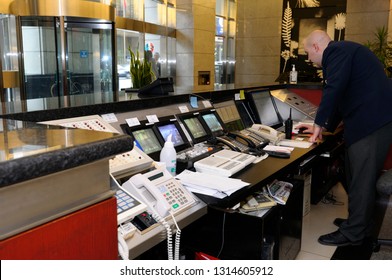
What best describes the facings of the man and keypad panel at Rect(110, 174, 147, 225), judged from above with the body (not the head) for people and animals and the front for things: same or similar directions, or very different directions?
very different directions

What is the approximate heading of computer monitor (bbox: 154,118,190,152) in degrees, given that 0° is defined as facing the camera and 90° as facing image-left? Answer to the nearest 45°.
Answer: approximately 315°

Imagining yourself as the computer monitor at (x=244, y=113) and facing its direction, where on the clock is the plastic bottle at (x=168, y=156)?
The plastic bottle is roughly at 2 o'clock from the computer monitor.

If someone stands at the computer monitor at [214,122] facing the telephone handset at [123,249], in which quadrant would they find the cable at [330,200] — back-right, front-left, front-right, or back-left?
back-left

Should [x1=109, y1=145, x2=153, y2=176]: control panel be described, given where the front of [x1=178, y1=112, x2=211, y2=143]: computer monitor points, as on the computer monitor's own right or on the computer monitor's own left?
on the computer monitor's own right

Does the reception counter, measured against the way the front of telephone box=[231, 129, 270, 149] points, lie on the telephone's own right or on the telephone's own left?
on the telephone's own right

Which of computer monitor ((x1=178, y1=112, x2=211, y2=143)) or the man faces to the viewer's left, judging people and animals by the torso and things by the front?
the man

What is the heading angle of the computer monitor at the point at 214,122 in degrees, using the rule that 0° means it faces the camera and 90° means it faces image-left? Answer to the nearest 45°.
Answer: approximately 315°

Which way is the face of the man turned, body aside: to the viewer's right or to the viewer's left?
to the viewer's left

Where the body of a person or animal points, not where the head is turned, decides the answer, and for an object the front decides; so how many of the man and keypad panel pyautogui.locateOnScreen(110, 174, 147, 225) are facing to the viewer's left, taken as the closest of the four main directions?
1

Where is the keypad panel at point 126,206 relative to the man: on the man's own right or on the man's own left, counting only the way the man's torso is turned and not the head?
on the man's own left

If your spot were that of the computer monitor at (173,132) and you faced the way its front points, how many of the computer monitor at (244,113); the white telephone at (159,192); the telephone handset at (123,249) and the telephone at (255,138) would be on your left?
2

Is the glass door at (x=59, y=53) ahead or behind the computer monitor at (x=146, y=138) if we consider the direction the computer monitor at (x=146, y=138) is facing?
behind

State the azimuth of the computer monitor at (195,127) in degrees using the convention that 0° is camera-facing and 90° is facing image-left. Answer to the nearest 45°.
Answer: approximately 315°

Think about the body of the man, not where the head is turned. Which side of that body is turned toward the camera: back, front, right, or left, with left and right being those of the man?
left

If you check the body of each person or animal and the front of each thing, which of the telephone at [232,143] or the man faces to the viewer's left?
the man
